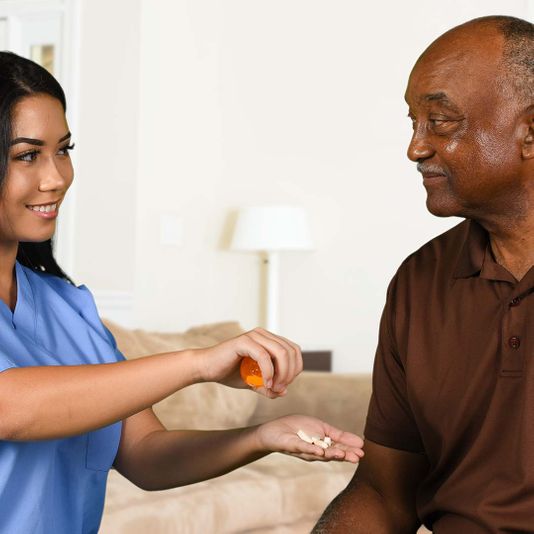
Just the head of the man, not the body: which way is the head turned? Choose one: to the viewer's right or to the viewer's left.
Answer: to the viewer's left

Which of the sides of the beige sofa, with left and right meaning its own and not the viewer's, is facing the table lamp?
back

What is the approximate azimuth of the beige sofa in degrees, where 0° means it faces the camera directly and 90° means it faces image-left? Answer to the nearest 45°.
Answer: approximately 0°
